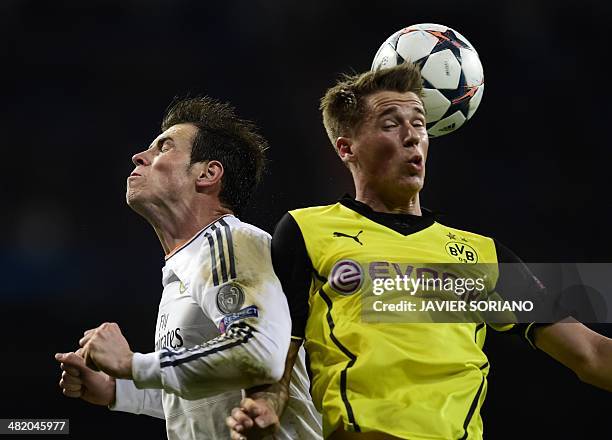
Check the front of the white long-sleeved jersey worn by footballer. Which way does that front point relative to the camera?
to the viewer's left
